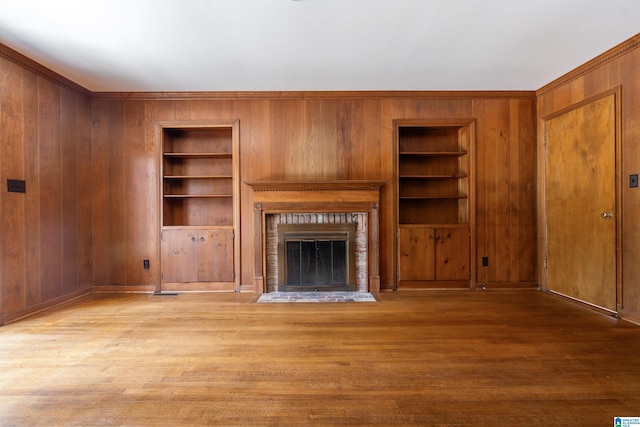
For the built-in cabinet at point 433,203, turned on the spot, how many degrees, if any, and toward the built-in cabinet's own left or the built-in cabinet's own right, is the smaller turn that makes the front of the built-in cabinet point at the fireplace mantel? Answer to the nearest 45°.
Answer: approximately 45° to the built-in cabinet's own right

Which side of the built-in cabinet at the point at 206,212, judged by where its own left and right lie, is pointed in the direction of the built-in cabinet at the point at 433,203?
left

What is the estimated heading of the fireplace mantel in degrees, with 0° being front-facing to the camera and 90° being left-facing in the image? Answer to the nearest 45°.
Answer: approximately 0°

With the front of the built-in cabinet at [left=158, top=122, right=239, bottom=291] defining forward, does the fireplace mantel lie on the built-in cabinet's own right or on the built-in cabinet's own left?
on the built-in cabinet's own left

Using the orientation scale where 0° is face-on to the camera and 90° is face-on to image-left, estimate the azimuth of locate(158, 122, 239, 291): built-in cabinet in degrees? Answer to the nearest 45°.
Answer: approximately 0°

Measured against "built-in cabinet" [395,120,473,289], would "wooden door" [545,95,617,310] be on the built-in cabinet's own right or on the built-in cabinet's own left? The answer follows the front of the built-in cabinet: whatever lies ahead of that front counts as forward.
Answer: on the built-in cabinet's own left

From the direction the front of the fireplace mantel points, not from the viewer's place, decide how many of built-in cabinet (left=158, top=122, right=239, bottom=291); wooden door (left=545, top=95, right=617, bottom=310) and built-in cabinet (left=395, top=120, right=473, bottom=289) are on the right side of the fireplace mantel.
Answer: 1

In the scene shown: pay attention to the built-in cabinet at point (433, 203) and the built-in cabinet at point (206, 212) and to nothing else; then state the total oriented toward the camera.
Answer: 2

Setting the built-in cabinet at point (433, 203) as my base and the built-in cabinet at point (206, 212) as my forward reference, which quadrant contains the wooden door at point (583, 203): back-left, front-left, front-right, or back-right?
back-left

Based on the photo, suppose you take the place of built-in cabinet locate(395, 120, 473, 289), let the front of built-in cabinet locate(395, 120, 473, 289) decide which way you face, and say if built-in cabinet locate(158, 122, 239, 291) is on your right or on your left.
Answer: on your right
